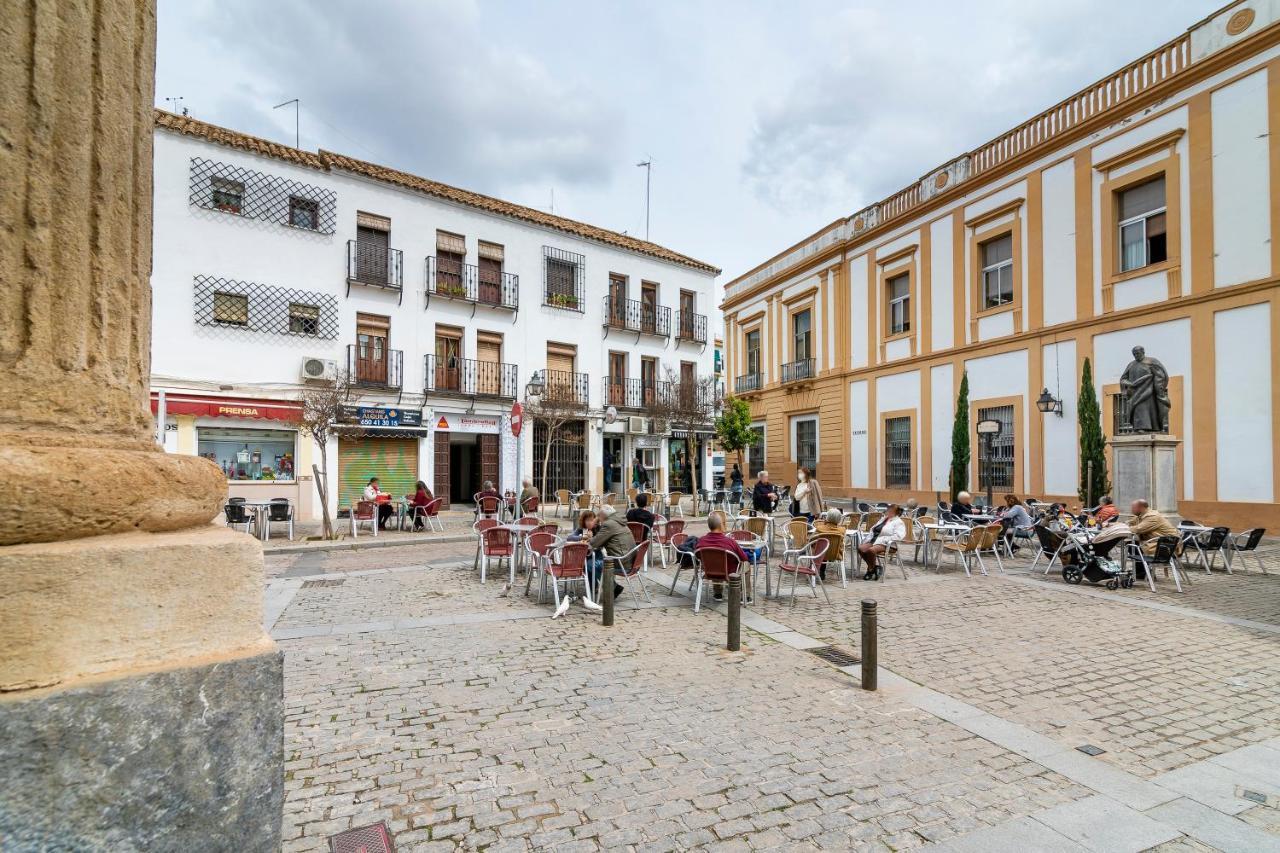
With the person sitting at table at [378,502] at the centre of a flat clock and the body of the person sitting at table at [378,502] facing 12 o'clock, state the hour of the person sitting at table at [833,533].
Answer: the person sitting at table at [833,533] is roughly at 2 o'clock from the person sitting at table at [378,502].

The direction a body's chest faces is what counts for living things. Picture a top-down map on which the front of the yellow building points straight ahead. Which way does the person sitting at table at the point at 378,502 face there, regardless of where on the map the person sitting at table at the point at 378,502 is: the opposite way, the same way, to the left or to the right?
the opposite way

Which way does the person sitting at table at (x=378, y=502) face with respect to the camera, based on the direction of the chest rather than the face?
to the viewer's right

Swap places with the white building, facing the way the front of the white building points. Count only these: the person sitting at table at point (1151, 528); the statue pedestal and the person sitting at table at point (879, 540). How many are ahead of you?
3

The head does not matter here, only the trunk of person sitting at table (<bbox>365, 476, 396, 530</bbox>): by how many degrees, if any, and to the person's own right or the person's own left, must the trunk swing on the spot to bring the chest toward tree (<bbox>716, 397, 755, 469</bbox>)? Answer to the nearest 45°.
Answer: approximately 45° to the person's own left

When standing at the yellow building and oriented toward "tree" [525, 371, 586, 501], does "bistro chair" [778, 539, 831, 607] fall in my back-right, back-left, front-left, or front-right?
front-left

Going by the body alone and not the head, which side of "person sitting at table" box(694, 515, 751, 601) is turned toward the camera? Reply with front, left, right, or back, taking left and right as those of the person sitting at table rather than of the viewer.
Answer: back

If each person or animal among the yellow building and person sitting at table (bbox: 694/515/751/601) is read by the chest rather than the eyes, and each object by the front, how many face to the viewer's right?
0

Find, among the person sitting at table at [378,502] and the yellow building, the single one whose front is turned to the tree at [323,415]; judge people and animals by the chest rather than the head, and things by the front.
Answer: the yellow building

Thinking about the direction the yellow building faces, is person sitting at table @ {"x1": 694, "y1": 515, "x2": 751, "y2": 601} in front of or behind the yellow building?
in front

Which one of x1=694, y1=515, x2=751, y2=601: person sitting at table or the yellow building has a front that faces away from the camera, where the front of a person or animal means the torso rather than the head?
the person sitting at table

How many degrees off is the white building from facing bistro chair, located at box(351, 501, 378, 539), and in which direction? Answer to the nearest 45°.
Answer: approximately 45° to its right

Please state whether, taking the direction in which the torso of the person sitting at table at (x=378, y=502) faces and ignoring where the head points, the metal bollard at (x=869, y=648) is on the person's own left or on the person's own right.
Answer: on the person's own right

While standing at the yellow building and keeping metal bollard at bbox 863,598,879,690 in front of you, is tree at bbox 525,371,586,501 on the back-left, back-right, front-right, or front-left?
front-right

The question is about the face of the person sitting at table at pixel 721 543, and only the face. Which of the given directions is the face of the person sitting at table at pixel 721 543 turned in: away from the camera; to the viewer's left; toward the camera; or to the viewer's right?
away from the camera

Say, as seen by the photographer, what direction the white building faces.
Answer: facing the viewer and to the right of the viewer

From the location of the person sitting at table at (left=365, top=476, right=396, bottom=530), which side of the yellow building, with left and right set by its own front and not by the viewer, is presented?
front
